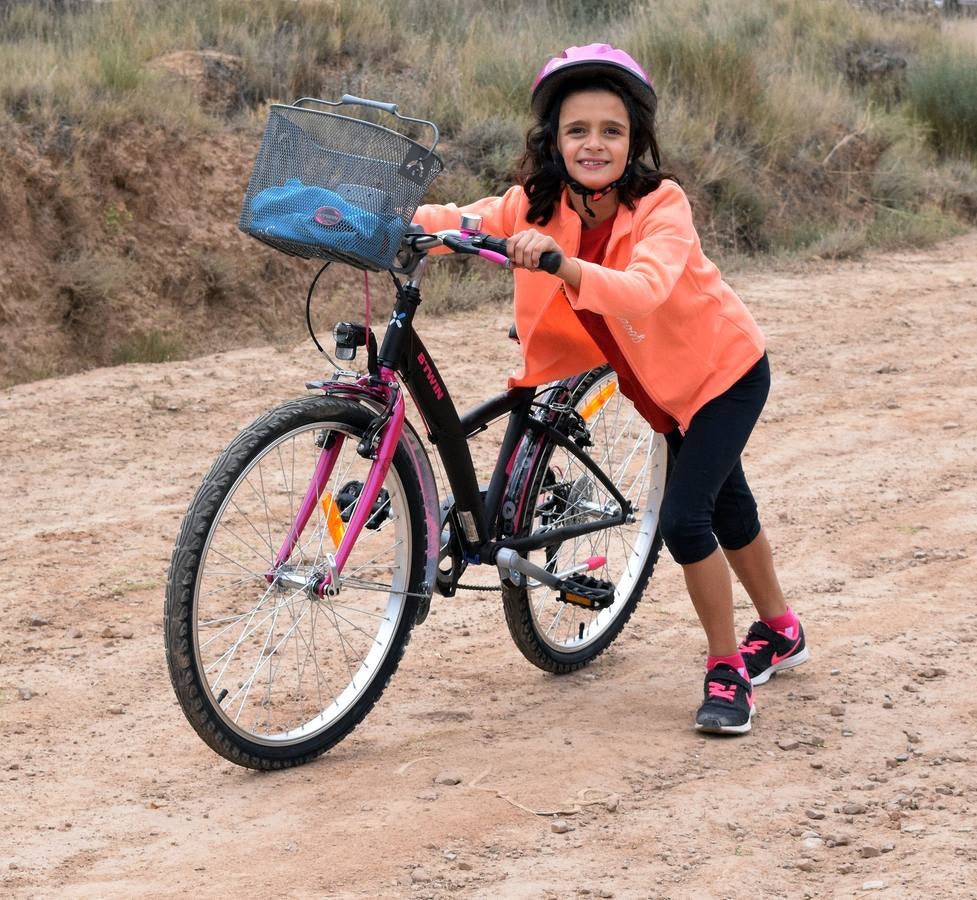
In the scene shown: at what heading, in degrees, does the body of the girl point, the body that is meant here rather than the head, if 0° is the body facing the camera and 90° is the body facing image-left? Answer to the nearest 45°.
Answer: approximately 45°

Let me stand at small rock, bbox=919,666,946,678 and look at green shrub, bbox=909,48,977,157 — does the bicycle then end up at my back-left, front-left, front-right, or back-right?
back-left

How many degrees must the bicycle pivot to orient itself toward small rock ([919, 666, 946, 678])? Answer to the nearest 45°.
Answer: approximately 135° to its left

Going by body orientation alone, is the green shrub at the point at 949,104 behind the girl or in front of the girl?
behind

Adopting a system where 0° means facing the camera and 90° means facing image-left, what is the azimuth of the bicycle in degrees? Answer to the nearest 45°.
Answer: approximately 45°
